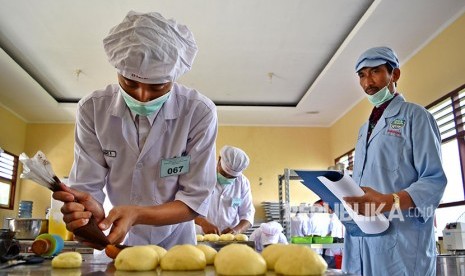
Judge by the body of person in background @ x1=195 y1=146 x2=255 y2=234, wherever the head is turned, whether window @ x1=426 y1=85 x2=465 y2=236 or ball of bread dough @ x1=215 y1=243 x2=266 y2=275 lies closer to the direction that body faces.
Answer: the ball of bread dough

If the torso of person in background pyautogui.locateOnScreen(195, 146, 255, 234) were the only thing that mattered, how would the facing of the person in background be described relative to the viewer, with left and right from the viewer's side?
facing the viewer and to the left of the viewer

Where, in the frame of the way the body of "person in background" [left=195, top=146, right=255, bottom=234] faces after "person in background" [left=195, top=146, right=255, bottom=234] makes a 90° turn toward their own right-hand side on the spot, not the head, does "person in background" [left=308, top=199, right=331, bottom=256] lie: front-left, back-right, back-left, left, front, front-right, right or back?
right

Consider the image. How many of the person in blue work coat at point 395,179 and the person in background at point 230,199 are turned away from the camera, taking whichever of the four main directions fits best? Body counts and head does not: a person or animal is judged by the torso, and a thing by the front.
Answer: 0

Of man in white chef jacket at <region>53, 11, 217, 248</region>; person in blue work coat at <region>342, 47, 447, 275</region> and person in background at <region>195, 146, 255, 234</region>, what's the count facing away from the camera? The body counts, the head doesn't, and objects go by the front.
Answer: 0

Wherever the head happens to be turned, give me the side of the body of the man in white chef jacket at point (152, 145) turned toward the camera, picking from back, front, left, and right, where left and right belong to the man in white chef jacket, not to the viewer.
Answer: front

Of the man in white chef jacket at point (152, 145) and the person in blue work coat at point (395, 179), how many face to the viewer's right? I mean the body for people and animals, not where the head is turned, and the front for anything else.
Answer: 0

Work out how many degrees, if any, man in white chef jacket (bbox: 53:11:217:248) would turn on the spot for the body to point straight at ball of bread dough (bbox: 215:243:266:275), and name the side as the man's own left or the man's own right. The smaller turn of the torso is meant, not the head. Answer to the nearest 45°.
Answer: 0° — they already face it

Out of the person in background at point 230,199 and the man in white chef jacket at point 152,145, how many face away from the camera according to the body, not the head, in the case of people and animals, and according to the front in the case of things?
0

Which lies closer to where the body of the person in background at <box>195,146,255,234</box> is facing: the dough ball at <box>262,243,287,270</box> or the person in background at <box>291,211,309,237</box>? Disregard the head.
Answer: the dough ball

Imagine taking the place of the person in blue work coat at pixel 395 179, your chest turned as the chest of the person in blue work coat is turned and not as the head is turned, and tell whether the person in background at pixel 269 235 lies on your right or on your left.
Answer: on your right

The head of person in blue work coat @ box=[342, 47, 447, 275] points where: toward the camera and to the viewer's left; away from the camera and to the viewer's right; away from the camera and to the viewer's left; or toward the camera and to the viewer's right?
toward the camera and to the viewer's left

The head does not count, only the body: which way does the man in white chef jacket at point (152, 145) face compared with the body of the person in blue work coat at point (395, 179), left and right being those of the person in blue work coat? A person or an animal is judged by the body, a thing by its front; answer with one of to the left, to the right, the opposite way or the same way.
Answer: to the left
